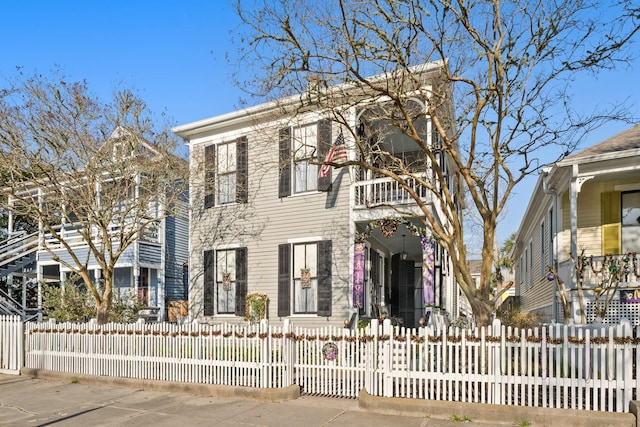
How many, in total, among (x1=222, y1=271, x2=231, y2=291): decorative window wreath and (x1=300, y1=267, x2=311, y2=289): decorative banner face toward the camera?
2

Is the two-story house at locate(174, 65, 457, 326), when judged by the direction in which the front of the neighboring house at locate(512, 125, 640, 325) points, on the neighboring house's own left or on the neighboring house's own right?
on the neighboring house's own right

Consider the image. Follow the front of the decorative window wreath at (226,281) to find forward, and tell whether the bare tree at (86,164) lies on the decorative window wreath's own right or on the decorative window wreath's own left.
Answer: on the decorative window wreath's own right

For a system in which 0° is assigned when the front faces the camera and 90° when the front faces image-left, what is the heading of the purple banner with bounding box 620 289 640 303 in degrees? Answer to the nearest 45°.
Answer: approximately 0°

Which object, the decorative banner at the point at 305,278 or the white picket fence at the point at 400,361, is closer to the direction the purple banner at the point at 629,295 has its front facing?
the white picket fence
